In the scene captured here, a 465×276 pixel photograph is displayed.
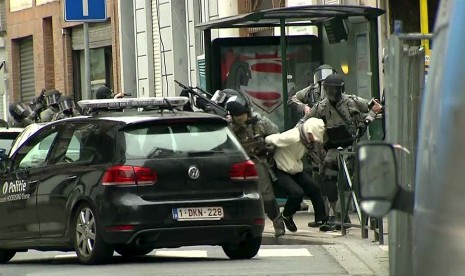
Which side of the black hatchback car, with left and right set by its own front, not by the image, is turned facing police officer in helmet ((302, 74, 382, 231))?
right

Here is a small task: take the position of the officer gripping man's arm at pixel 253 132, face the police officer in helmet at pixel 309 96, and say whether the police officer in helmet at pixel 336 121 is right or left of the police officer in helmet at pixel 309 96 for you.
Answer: right

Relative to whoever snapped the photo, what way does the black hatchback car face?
facing away from the viewer and to the left of the viewer

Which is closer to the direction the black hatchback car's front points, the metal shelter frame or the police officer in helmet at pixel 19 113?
the police officer in helmet

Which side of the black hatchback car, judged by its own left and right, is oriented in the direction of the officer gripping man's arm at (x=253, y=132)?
right

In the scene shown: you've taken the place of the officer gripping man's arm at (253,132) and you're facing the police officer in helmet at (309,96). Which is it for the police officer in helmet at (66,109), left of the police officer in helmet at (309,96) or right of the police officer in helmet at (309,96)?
left

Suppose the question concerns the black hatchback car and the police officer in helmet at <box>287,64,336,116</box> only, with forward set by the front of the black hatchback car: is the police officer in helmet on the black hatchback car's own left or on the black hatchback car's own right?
on the black hatchback car's own right

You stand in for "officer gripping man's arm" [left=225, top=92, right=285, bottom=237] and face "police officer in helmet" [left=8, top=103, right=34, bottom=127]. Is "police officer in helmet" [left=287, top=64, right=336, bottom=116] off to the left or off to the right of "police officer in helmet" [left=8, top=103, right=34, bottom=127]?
right

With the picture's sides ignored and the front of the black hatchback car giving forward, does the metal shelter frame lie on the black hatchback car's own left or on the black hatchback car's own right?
on the black hatchback car's own right
